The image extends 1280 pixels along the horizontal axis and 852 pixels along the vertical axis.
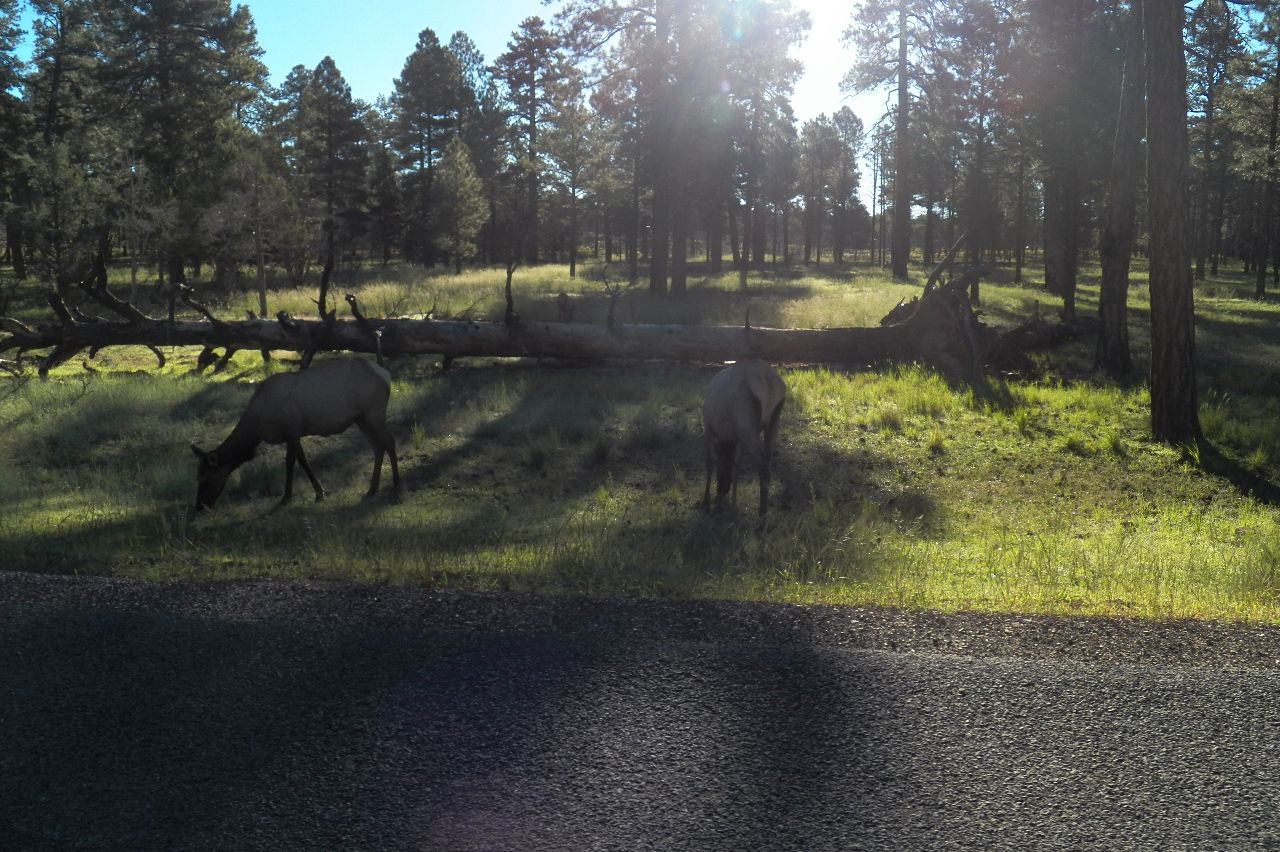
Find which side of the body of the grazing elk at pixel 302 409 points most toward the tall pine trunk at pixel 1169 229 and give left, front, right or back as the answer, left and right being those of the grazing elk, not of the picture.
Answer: back

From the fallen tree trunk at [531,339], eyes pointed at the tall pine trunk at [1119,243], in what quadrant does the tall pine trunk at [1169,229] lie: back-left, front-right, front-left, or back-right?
front-right

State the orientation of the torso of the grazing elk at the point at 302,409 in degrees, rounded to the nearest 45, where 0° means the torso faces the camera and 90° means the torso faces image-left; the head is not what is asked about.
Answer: approximately 90°

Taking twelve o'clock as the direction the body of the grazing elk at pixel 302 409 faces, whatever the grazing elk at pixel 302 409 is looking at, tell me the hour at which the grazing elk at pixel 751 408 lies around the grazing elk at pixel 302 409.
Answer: the grazing elk at pixel 751 408 is roughly at 7 o'clock from the grazing elk at pixel 302 409.

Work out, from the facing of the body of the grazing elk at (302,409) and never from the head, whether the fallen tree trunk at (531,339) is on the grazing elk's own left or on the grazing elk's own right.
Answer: on the grazing elk's own right

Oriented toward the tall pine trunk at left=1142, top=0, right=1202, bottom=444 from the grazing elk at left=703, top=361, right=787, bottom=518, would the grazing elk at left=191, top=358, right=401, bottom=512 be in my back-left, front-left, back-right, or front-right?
back-left

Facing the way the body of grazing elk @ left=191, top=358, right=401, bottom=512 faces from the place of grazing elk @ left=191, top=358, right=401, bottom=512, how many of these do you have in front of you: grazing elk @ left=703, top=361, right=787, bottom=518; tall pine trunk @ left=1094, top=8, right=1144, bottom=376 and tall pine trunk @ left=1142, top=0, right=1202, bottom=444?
0

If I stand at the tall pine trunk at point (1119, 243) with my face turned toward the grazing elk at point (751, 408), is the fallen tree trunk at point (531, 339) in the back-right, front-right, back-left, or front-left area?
front-right

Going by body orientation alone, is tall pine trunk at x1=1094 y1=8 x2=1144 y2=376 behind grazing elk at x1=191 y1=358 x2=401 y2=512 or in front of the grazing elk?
behind
